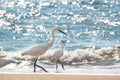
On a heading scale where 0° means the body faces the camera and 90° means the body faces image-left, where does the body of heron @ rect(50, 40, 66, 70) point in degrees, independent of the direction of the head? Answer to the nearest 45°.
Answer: approximately 270°

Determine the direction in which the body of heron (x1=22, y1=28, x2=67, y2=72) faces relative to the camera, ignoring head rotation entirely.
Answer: to the viewer's right

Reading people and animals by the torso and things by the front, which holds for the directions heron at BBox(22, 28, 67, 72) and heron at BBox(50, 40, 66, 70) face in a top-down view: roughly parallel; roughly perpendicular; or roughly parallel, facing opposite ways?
roughly parallel

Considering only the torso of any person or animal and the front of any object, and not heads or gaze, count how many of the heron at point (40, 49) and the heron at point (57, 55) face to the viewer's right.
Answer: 2
